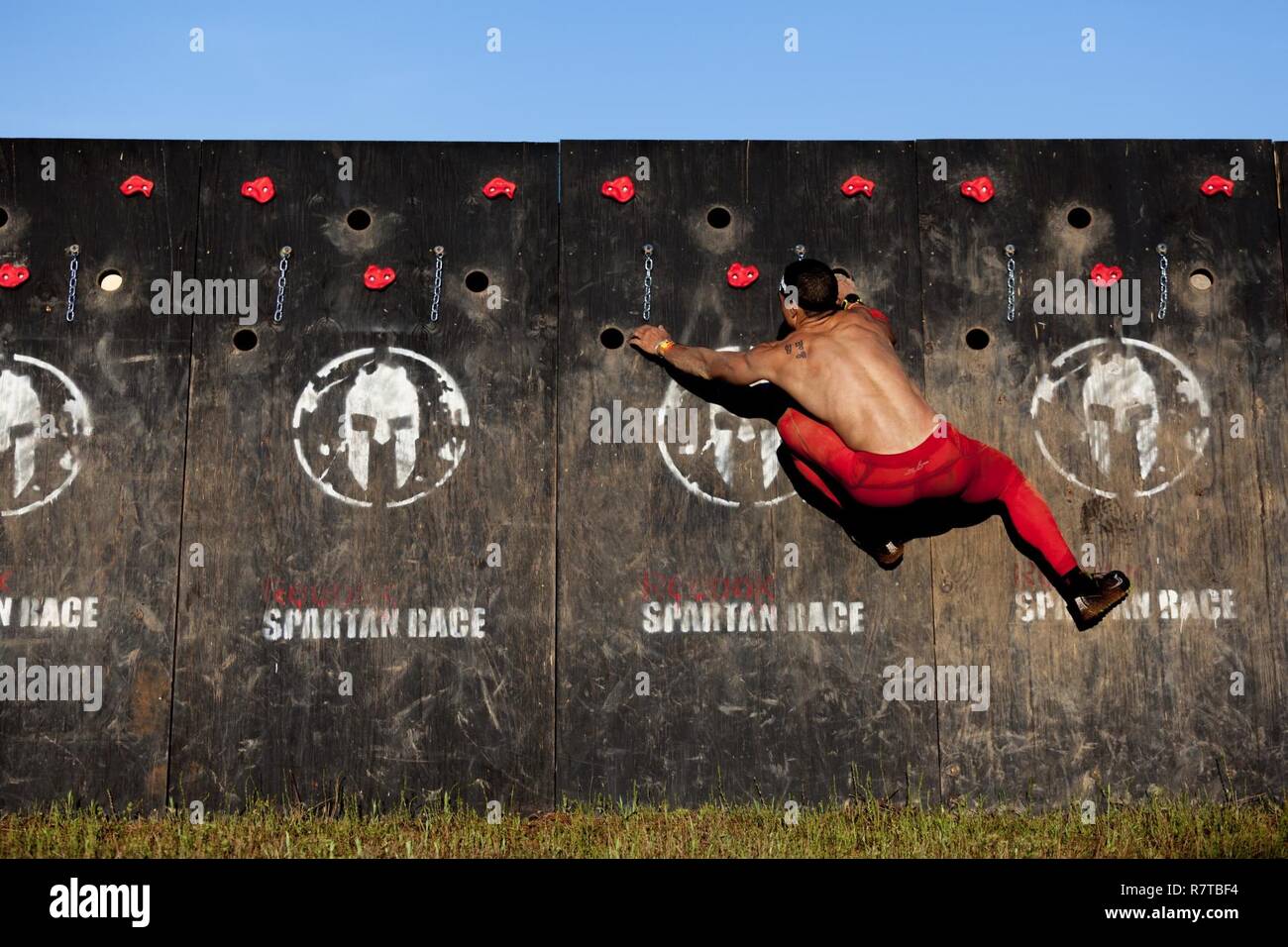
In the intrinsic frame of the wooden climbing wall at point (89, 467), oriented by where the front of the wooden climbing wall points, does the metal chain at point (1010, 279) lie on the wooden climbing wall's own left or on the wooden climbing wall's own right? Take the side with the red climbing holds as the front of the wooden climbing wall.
on the wooden climbing wall's own left

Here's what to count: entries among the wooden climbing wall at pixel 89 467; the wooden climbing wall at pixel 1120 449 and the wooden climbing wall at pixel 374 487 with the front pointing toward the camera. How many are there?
3

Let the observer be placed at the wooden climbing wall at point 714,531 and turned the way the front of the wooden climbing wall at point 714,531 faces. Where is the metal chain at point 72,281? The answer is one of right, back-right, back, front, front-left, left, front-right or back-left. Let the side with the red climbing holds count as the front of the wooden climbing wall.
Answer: right

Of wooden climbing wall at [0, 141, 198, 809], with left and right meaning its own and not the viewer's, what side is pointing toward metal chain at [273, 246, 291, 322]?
left

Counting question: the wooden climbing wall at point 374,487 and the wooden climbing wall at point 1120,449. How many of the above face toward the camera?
2

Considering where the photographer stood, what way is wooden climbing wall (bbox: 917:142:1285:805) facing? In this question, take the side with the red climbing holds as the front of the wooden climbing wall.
facing the viewer

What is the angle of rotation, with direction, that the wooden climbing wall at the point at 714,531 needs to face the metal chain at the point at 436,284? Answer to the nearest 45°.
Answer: approximately 90° to its right

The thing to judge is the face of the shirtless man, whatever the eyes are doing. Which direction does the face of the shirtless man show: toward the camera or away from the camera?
away from the camera

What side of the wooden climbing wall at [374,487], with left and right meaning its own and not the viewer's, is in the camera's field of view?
front

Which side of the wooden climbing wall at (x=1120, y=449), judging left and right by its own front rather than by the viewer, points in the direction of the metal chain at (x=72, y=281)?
right

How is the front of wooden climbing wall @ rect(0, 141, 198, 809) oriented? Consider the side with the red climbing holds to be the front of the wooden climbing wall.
toward the camera
